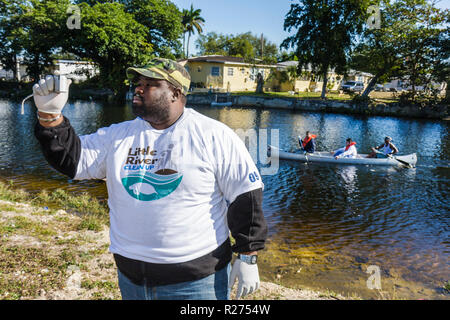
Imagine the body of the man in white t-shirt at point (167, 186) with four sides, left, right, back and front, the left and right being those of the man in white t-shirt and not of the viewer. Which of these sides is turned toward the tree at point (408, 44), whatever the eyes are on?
back

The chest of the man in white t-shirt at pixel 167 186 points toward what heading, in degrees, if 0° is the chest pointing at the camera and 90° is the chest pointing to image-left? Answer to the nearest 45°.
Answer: approximately 45°

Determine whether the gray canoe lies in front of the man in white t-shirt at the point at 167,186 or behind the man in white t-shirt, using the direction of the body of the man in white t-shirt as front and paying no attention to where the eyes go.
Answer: behind

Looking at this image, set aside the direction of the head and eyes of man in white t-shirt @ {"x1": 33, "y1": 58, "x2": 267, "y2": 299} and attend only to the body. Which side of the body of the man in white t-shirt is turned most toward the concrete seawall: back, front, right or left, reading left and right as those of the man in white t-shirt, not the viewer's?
back

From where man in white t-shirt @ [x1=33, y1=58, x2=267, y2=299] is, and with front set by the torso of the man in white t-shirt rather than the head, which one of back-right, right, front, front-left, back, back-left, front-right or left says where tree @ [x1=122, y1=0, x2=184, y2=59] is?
back-right

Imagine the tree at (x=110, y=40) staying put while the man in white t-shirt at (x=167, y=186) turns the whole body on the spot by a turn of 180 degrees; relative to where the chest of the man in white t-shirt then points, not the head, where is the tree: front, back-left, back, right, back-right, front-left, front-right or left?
front-left

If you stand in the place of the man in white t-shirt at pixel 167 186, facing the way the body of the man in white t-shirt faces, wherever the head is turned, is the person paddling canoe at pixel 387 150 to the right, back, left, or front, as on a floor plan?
back

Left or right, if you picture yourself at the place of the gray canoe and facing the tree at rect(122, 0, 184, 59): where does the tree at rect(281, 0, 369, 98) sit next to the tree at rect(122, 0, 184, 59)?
right
